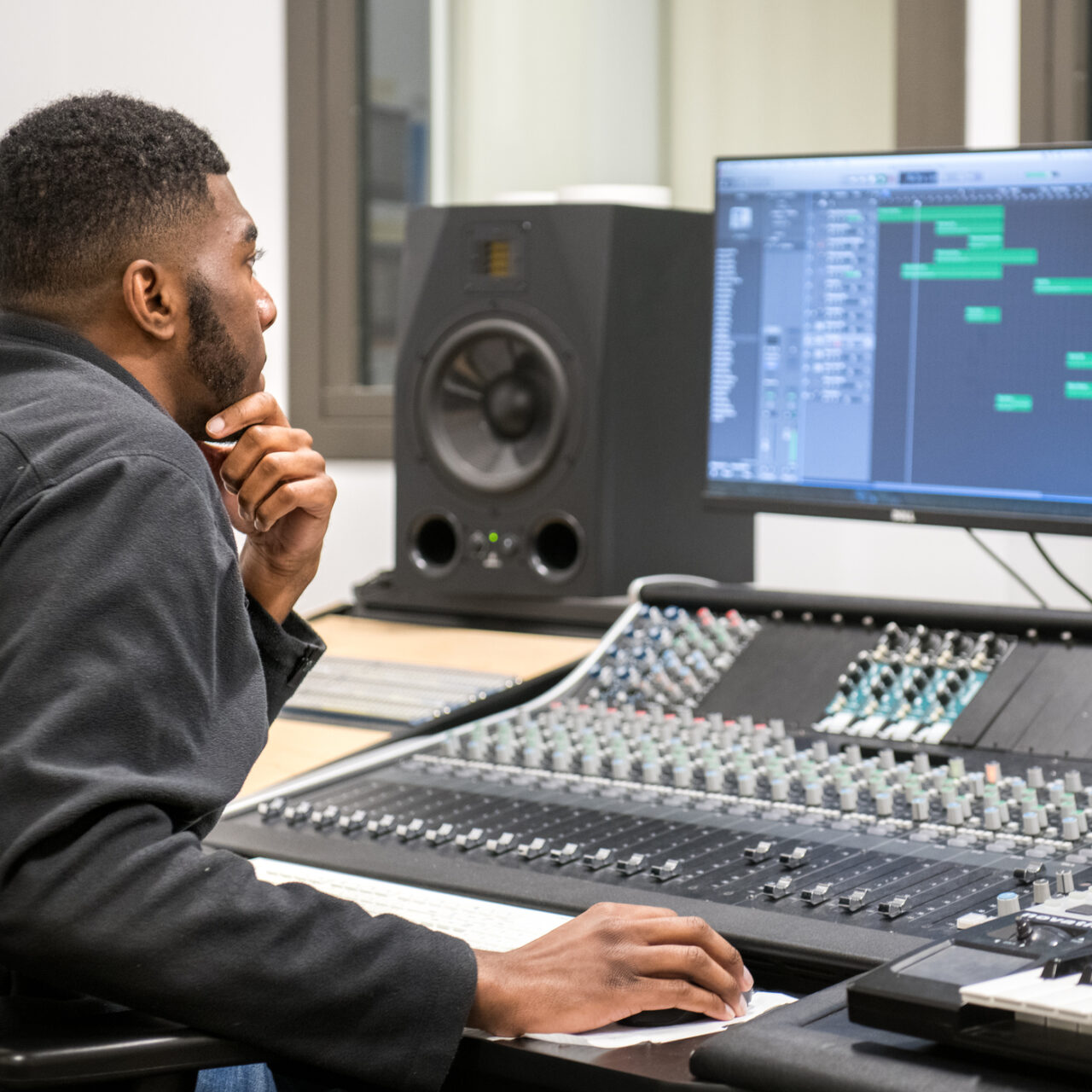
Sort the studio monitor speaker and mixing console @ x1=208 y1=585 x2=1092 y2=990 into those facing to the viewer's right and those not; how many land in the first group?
0

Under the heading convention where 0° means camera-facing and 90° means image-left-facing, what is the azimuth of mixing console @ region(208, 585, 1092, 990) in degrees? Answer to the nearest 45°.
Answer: approximately 45°

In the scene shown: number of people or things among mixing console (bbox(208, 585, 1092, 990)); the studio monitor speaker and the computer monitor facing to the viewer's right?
0

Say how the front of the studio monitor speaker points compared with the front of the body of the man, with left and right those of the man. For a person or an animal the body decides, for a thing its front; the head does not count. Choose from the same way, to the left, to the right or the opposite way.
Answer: the opposite way

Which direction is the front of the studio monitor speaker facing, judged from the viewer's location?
facing the viewer and to the left of the viewer

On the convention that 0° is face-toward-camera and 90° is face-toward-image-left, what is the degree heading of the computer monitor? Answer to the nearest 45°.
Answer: approximately 45°

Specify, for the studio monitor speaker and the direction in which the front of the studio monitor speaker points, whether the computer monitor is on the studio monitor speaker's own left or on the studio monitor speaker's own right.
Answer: on the studio monitor speaker's own left

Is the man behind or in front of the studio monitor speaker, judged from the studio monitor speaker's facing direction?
in front

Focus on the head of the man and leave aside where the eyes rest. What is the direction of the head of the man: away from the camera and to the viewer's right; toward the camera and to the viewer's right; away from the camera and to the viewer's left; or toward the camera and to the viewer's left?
away from the camera and to the viewer's right

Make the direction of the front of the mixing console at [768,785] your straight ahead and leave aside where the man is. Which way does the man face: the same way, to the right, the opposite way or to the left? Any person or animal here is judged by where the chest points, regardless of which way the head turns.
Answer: the opposite way

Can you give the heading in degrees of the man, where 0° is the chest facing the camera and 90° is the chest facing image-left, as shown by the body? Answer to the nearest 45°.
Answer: approximately 225°
